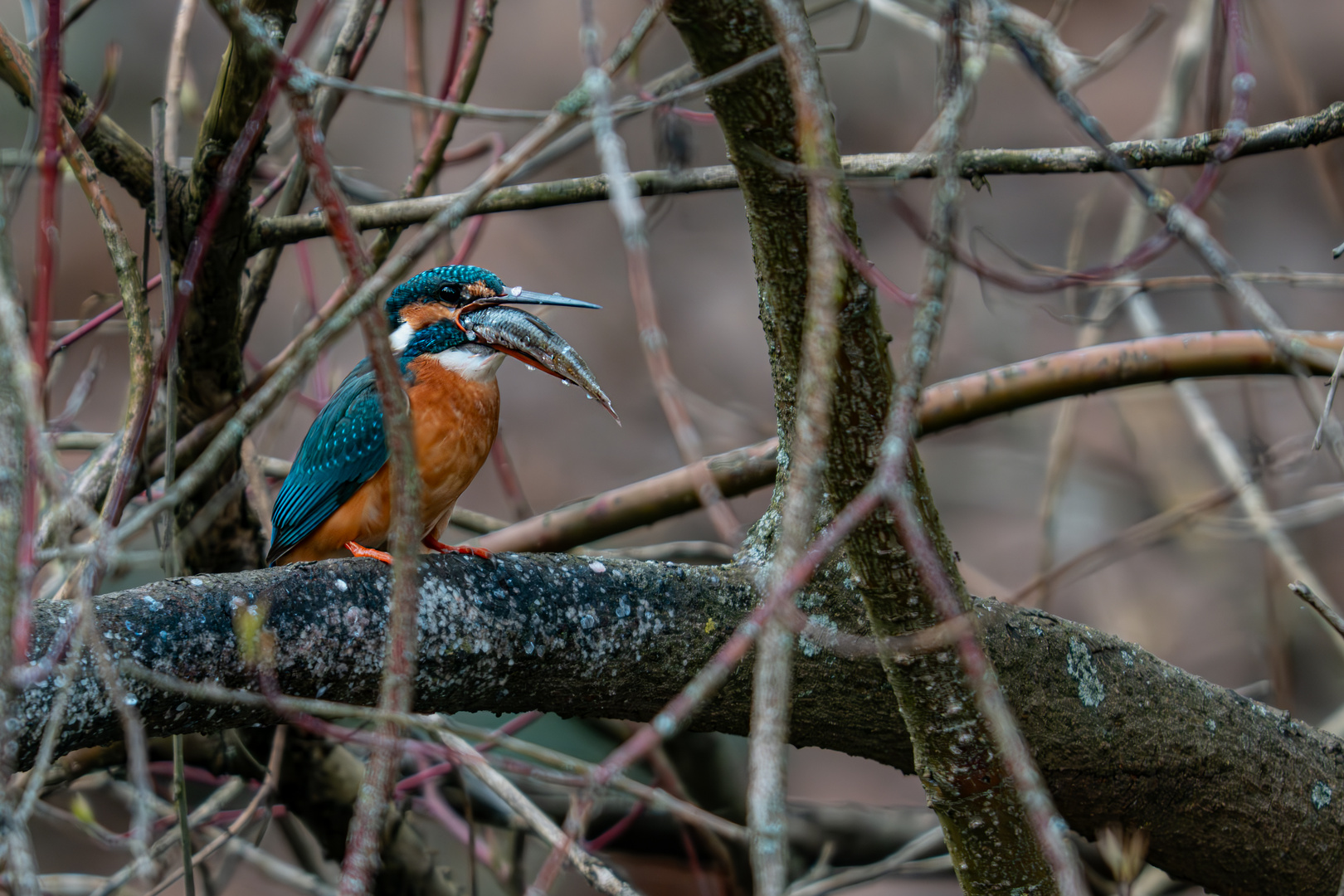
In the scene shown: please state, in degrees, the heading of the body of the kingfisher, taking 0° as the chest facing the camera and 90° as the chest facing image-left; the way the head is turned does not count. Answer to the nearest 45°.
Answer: approximately 270°
